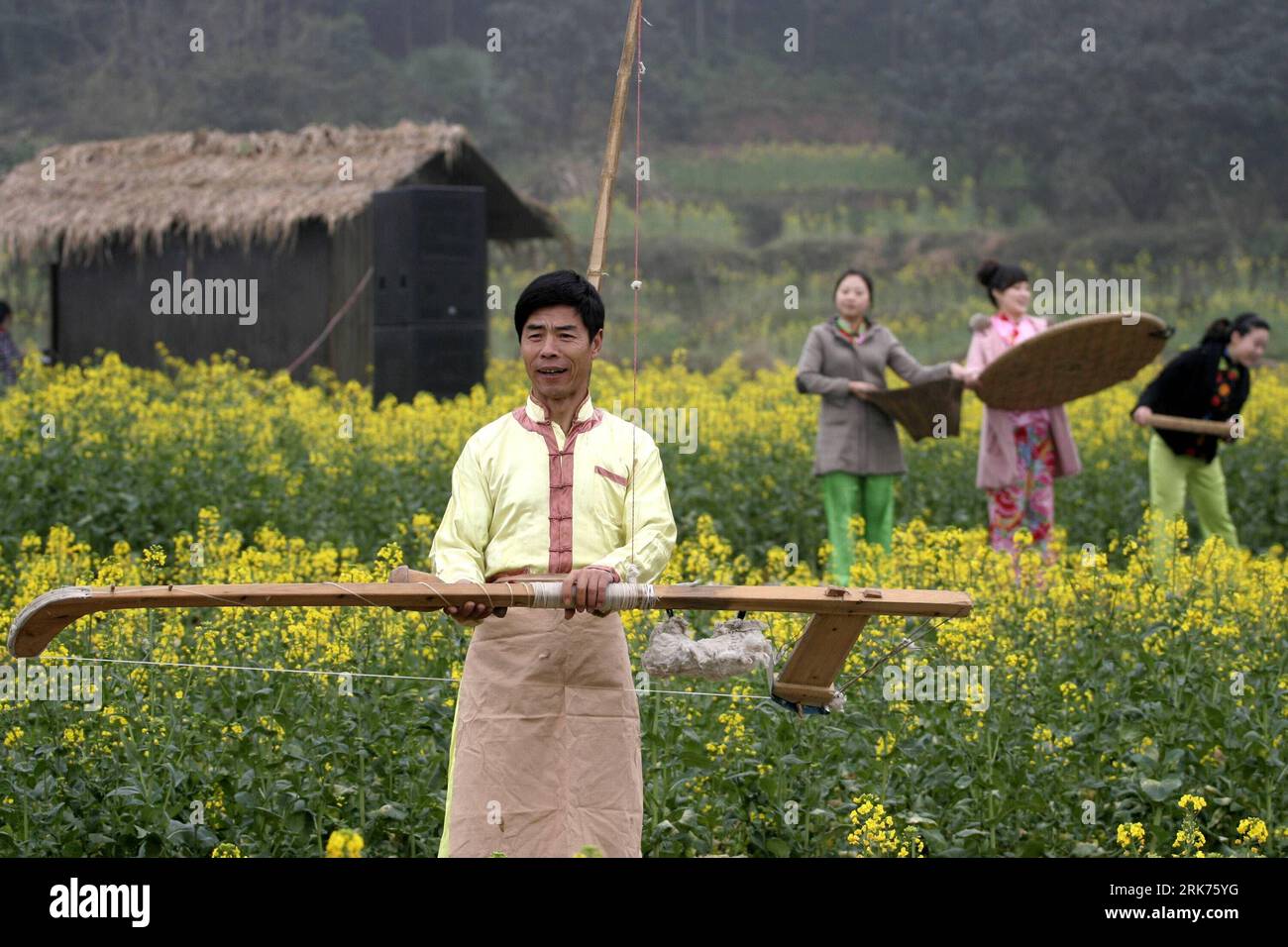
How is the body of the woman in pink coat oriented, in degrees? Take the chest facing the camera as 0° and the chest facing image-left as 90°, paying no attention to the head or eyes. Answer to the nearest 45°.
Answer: approximately 315°

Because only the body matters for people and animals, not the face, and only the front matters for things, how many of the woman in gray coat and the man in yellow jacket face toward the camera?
2

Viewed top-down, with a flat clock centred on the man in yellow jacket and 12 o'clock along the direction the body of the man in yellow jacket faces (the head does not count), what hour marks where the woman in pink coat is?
The woman in pink coat is roughly at 7 o'clock from the man in yellow jacket.

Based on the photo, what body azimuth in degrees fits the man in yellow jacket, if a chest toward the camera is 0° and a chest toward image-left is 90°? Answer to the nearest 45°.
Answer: approximately 0°

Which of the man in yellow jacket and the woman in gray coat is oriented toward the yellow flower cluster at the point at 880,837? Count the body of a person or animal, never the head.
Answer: the woman in gray coat

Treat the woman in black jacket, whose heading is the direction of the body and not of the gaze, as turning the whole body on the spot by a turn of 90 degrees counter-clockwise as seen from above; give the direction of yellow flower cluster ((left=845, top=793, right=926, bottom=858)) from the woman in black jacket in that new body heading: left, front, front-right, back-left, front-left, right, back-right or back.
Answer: back-right

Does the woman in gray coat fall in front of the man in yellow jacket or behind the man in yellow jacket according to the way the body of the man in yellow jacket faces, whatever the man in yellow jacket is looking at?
behind

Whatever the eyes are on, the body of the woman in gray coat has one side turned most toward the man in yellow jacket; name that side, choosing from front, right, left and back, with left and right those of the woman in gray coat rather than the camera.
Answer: front

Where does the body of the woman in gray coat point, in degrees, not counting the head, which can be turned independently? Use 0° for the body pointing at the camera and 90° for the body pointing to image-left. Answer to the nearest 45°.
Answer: approximately 0°

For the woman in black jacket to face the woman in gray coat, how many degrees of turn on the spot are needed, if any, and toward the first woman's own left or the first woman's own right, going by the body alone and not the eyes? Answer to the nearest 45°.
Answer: approximately 90° to the first woman's own right

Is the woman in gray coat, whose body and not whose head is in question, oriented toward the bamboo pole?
yes

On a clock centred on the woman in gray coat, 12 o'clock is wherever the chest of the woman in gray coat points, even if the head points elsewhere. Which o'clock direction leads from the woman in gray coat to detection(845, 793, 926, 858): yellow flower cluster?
The yellow flower cluster is roughly at 12 o'clock from the woman in gray coat.
